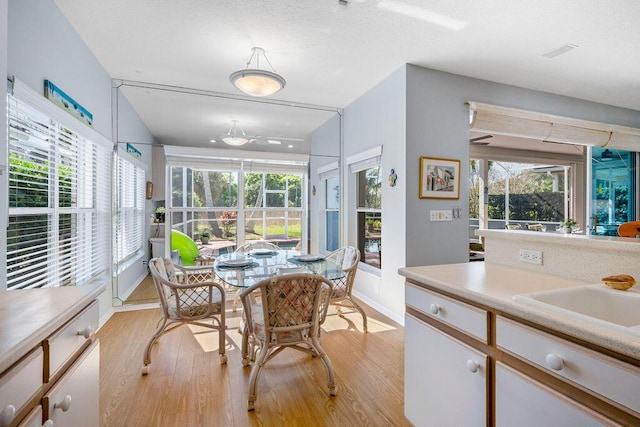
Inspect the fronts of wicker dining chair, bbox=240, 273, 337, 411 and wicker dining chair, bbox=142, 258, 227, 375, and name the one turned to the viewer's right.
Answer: wicker dining chair, bbox=142, 258, 227, 375

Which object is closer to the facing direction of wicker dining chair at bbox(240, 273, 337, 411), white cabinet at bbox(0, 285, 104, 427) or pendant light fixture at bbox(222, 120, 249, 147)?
the pendant light fixture

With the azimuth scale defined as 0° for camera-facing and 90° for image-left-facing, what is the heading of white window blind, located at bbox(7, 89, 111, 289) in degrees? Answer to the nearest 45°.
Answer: approximately 315°

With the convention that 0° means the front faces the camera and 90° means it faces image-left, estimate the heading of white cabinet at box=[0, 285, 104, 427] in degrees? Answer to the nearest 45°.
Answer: approximately 315°

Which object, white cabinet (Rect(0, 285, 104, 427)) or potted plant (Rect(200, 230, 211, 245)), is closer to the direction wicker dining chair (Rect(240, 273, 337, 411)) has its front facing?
the potted plant

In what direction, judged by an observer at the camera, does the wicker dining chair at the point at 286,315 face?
facing away from the viewer and to the left of the viewer

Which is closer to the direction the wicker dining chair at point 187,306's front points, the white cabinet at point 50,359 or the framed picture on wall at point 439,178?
the framed picture on wall

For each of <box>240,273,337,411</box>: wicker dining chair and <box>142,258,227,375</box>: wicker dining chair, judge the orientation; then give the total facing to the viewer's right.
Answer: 1

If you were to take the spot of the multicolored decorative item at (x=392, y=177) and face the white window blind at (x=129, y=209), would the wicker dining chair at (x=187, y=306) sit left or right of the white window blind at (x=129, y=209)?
left

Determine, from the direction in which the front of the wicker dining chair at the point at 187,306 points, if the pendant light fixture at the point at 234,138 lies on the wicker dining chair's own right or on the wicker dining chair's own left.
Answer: on the wicker dining chair's own left

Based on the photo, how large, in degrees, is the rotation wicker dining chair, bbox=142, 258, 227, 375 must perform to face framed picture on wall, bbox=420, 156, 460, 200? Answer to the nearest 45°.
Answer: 0° — it already faces it

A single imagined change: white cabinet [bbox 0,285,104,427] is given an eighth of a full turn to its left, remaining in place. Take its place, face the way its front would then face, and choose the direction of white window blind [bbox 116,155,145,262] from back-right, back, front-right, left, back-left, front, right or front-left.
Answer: left

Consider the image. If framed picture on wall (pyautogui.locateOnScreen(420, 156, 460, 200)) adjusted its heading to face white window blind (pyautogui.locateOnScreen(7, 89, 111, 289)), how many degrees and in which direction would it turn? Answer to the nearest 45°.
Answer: approximately 90° to its right

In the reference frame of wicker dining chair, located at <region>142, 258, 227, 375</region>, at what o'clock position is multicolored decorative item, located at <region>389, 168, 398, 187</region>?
The multicolored decorative item is roughly at 12 o'clock from the wicker dining chair.

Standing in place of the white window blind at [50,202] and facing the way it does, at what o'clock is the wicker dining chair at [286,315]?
The wicker dining chair is roughly at 12 o'clock from the white window blind.

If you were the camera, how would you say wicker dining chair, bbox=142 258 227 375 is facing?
facing to the right of the viewer

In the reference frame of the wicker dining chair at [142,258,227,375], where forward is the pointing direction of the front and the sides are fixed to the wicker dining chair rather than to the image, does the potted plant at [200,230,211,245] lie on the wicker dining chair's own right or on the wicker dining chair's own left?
on the wicker dining chair's own left
